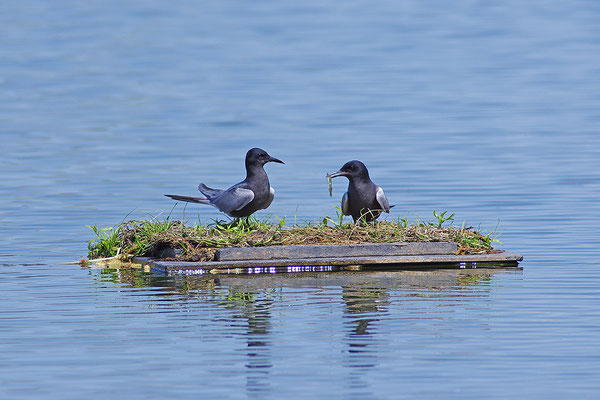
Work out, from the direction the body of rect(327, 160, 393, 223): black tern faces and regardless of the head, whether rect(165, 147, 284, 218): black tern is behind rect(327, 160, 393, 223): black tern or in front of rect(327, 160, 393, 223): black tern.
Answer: in front

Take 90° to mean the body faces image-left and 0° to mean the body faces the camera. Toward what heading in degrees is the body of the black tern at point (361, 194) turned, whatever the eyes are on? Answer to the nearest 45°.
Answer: approximately 45°
